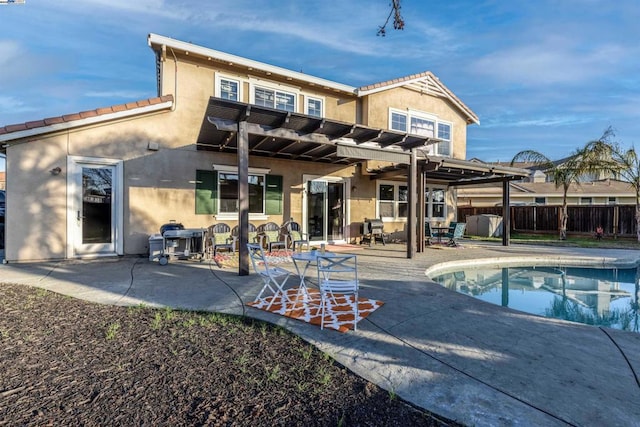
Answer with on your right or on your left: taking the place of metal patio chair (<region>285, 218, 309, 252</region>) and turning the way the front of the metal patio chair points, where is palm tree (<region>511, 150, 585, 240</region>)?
on your left

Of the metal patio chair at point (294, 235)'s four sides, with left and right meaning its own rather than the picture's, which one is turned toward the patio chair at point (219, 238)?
right

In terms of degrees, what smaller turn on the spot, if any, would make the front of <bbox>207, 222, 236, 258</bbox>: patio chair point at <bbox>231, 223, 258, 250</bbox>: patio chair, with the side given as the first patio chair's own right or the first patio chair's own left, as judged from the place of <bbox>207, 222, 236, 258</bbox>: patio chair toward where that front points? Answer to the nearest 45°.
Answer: approximately 90° to the first patio chair's own left

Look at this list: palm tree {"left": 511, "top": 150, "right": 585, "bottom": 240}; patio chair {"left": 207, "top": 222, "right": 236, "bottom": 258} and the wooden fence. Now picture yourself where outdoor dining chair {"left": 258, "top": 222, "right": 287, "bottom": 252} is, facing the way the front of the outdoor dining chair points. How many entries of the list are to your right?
1

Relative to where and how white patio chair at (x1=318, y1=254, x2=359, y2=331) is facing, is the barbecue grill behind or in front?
in front

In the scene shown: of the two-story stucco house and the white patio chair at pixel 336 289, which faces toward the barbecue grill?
the white patio chair

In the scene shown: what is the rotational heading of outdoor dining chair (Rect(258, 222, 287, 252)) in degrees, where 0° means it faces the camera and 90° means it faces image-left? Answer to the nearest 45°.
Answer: approximately 315°

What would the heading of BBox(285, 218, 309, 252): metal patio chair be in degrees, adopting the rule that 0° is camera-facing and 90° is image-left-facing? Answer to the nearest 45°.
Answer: approximately 315°

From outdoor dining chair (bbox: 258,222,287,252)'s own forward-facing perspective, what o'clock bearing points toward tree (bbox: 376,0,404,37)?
The tree is roughly at 1 o'clock from the outdoor dining chair.
